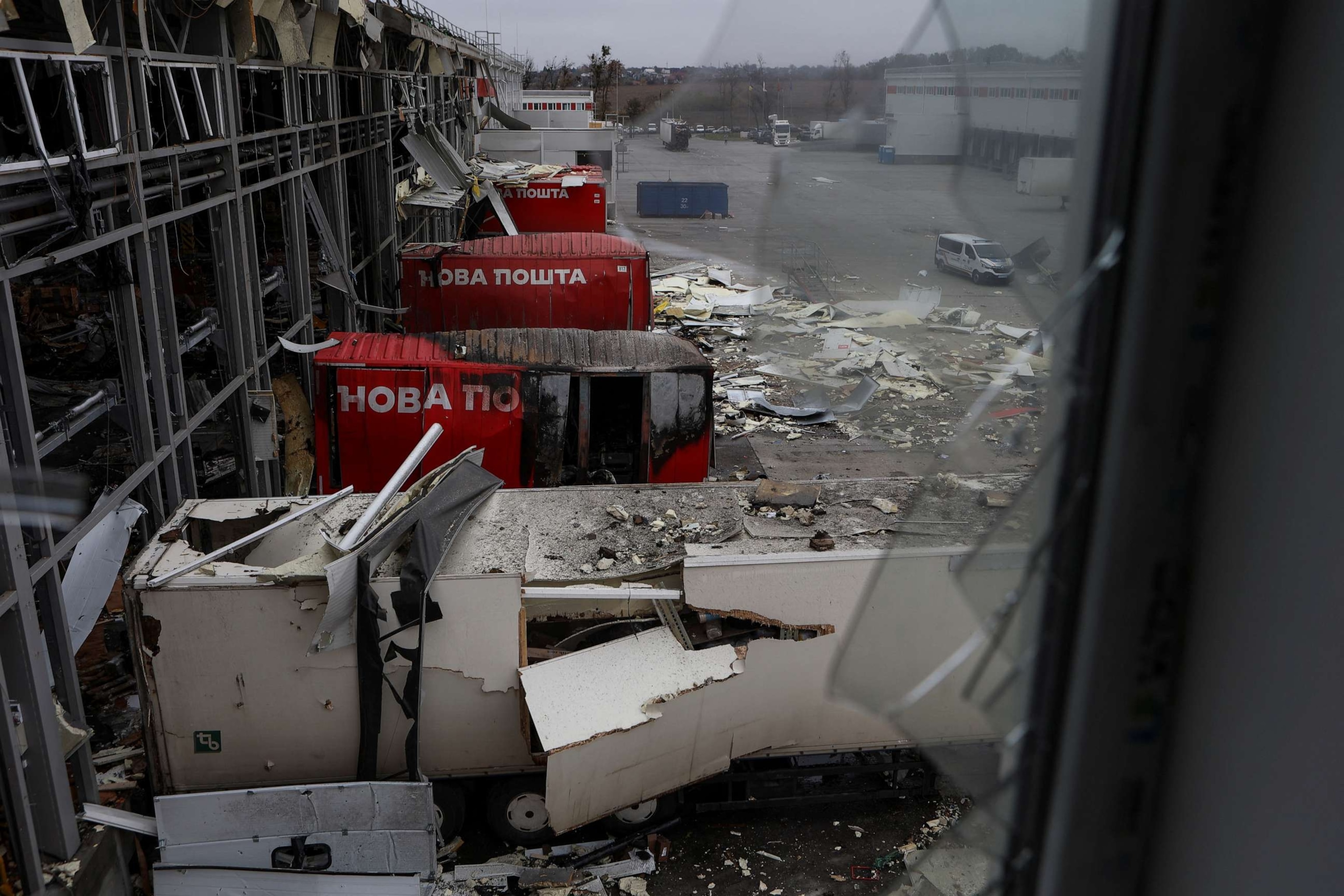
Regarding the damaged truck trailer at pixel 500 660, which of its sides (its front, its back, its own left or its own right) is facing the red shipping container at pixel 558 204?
left

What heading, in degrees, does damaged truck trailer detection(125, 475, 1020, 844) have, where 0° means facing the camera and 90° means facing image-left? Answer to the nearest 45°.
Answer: approximately 270°

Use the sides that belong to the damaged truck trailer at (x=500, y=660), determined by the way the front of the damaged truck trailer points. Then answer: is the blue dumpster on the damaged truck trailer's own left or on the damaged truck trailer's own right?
on the damaged truck trailer's own left
